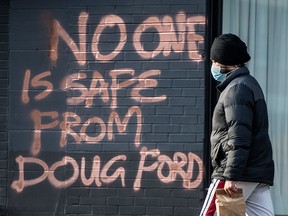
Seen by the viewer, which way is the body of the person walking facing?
to the viewer's left
